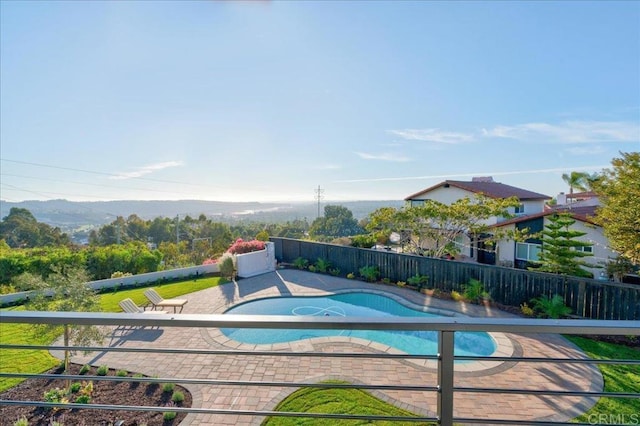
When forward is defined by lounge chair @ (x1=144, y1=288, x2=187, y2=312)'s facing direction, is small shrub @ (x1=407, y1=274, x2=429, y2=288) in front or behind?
in front

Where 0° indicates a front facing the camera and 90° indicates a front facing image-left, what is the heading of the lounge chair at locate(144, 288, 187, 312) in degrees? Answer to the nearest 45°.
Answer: approximately 270°

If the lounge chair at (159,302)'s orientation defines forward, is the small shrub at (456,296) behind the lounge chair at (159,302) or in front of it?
in front

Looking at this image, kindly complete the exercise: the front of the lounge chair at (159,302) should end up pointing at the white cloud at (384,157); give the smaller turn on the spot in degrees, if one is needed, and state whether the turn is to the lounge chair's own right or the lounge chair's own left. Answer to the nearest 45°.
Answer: approximately 45° to the lounge chair's own left
